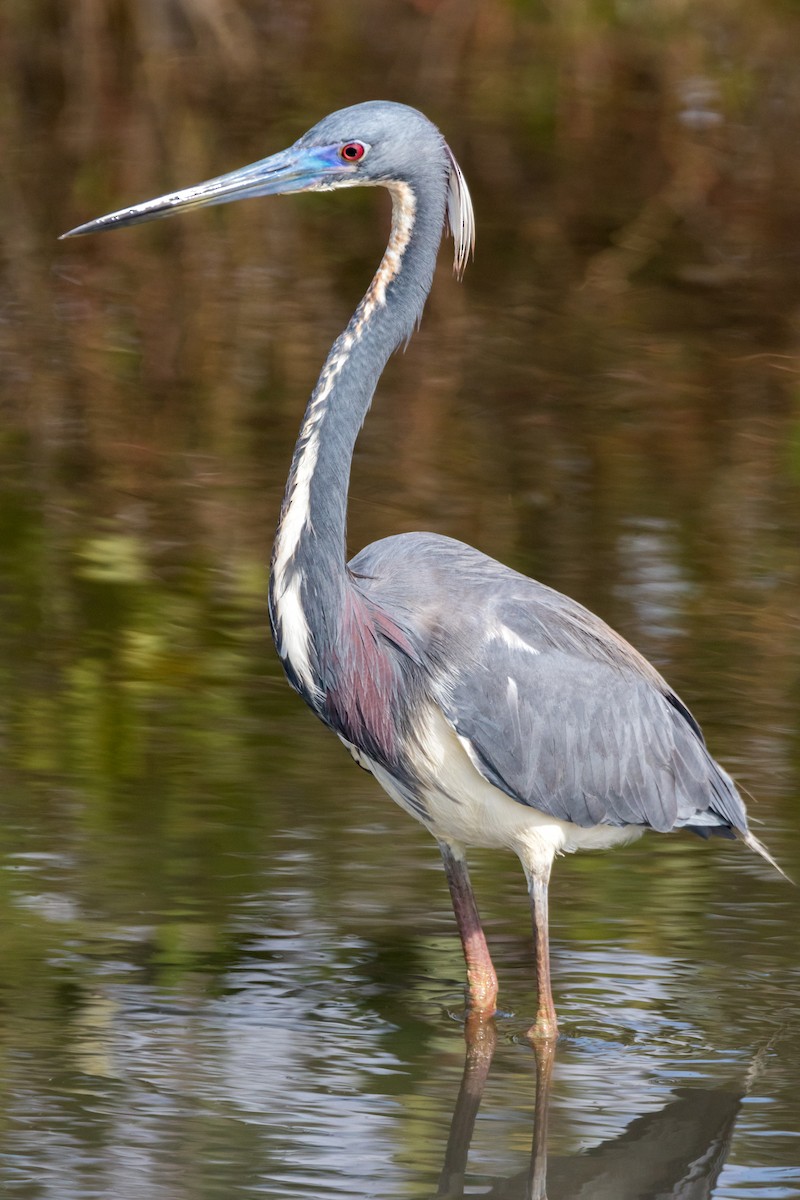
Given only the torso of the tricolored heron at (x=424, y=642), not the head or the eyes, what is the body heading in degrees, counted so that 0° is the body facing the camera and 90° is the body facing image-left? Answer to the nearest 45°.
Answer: approximately 90°
